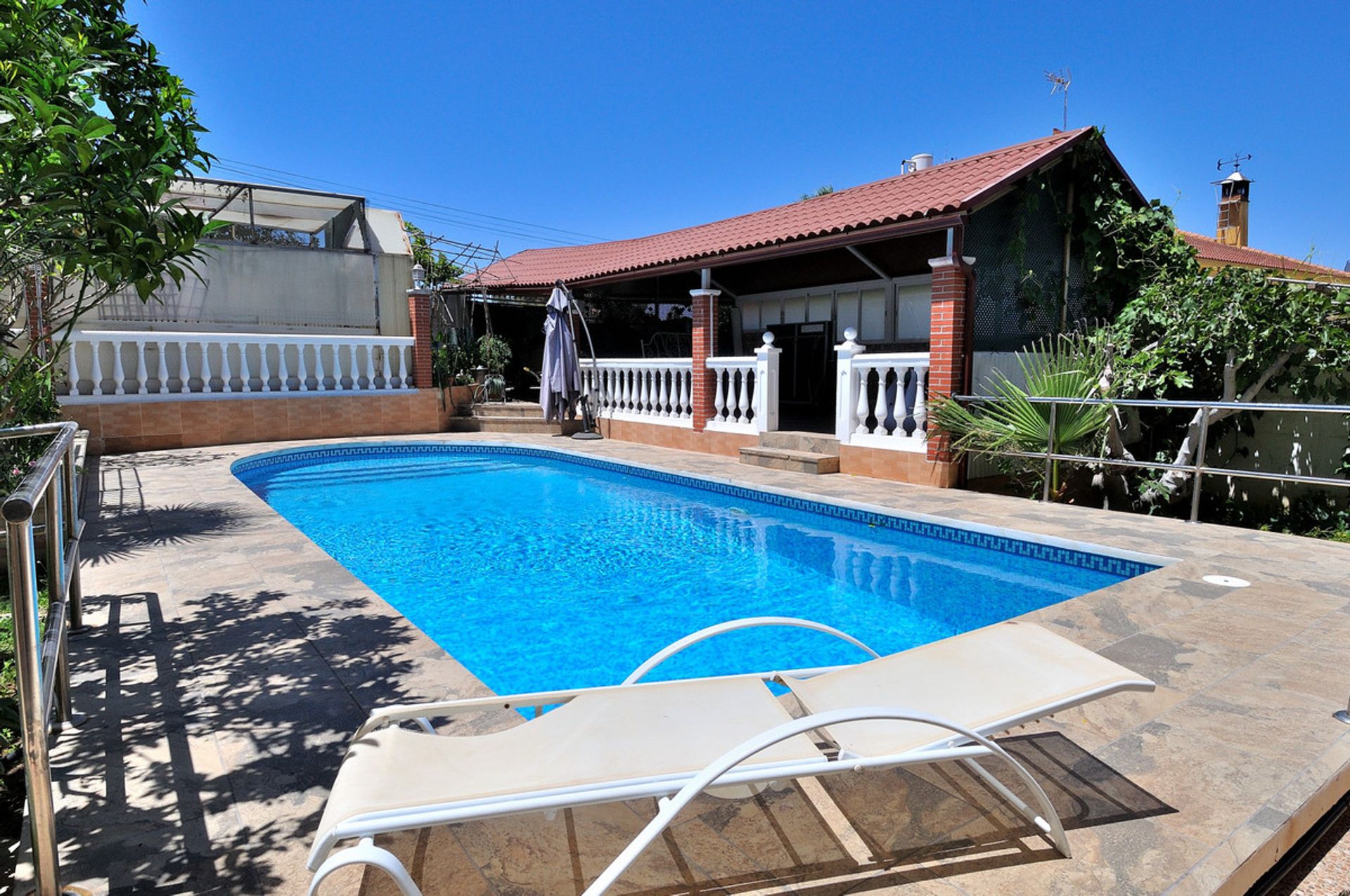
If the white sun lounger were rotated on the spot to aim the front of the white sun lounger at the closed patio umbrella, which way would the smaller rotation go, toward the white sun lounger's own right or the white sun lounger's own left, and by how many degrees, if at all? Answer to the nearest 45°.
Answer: approximately 90° to the white sun lounger's own right

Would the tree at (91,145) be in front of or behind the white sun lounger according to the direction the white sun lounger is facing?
in front

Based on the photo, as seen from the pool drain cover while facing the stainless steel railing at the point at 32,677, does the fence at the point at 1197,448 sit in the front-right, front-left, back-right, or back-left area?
back-right

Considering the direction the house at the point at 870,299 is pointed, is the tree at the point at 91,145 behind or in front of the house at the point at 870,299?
in front

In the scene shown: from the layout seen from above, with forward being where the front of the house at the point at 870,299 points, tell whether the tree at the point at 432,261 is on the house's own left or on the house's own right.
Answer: on the house's own right

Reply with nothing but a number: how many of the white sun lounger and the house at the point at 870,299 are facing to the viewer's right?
0

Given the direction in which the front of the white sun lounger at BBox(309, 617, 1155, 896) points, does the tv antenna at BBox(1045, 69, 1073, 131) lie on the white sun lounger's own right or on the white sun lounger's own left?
on the white sun lounger's own right

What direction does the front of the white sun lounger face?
to the viewer's left

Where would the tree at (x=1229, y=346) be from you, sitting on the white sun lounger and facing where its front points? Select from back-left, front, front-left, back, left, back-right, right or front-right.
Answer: back-right

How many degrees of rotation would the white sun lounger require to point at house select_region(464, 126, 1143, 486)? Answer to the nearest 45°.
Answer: approximately 90° to its right

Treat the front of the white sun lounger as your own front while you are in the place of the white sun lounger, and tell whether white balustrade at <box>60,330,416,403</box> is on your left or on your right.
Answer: on your right

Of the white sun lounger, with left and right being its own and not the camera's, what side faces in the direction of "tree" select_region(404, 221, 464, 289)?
right

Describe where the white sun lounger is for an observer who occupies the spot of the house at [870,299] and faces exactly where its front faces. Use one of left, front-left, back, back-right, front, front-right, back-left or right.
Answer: front-left
